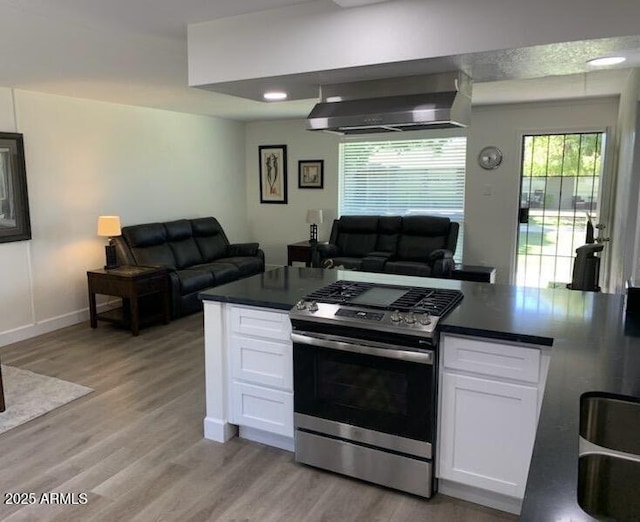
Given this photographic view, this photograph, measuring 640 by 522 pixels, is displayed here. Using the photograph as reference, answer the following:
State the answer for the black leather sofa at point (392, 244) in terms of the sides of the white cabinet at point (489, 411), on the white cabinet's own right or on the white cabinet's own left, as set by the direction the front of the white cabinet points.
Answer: on the white cabinet's own right

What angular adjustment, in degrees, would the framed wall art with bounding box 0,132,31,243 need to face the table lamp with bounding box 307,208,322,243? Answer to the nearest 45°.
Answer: approximately 45° to its left

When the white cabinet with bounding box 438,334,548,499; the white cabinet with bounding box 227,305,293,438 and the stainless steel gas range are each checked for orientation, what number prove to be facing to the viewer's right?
0

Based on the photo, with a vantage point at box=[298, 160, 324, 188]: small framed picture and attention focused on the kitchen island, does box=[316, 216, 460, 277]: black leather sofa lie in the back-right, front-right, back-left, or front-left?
front-left

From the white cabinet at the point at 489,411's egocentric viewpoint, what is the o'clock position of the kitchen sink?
The kitchen sink is roughly at 10 o'clock from the white cabinet.

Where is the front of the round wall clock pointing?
toward the camera

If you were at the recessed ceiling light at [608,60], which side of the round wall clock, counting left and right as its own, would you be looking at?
front

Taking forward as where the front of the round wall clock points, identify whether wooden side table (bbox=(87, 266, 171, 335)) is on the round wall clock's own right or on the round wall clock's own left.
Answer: on the round wall clock's own right

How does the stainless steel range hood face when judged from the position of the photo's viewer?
facing the viewer and to the left of the viewer

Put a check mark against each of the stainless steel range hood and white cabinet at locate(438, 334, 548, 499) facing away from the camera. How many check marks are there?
0

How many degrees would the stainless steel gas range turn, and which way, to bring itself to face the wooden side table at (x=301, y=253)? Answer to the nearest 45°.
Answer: approximately 135° to its right

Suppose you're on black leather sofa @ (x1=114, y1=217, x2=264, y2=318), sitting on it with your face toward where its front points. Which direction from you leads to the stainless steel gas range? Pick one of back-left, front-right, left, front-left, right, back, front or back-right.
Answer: front-right

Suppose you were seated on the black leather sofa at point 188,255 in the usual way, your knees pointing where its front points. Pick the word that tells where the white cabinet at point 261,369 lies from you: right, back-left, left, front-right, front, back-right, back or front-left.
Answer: front-right

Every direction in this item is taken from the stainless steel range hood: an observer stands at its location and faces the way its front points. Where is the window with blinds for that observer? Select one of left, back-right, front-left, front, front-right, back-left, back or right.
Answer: back-right

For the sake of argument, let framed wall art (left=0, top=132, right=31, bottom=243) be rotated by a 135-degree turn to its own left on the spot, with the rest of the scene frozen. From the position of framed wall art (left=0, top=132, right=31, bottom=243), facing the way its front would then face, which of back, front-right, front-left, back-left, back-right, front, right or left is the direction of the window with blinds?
right

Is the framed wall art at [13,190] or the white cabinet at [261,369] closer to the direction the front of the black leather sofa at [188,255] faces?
the white cabinet

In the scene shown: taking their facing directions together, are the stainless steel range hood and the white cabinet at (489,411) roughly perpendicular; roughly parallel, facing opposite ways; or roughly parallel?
roughly parallel
